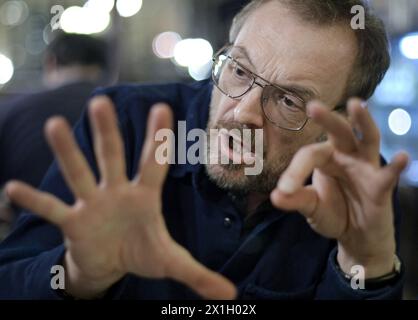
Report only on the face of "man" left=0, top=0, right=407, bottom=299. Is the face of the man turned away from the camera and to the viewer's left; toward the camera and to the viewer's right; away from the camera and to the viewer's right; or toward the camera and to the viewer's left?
toward the camera and to the viewer's left

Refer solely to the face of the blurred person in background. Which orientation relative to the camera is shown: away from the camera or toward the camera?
away from the camera

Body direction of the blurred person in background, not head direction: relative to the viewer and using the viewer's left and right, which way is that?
facing away from the viewer and to the left of the viewer

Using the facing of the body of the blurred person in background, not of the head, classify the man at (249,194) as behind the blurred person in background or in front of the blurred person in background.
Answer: behind
